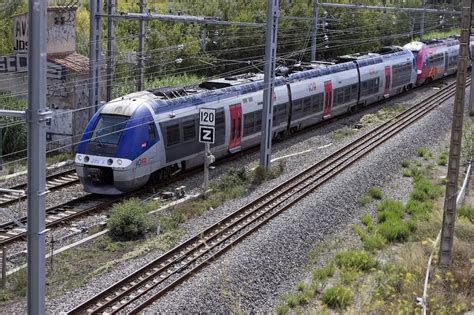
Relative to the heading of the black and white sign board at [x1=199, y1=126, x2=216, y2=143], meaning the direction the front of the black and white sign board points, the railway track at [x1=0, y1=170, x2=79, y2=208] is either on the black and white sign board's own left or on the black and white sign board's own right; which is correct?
on the black and white sign board's own right

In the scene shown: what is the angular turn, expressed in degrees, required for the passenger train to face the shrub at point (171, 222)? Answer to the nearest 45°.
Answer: approximately 45° to its left

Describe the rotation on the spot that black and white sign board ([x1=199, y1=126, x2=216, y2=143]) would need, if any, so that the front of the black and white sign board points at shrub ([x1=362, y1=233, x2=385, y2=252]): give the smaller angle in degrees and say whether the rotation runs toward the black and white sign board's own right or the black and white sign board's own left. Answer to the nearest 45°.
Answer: approximately 45° to the black and white sign board's own left

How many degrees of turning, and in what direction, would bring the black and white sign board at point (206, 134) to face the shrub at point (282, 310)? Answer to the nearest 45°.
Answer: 0° — it already faces it

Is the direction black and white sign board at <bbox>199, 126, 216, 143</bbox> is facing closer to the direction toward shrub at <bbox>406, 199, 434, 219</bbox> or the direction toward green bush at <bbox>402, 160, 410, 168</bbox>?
the shrub

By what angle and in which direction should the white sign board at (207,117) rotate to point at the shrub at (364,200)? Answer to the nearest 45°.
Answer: approximately 90° to its left

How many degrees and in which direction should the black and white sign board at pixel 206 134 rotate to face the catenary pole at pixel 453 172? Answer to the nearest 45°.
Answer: approximately 45° to its left

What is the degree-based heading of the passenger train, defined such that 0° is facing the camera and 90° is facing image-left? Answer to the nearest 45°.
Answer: approximately 45°

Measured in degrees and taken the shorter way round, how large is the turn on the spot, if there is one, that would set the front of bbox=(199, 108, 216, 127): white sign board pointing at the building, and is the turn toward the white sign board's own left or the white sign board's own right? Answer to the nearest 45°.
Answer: approximately 135° to the white sign board's own right

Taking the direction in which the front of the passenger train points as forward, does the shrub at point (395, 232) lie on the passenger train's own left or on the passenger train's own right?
on the passenger train's own left

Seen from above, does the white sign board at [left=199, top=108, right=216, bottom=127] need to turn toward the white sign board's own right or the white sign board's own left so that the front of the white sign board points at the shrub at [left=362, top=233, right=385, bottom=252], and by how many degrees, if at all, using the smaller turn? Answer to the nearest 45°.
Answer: approximately 45° to the white sign board's own left

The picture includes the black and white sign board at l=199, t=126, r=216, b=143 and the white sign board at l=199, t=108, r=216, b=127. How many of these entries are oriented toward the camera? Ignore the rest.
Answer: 2
